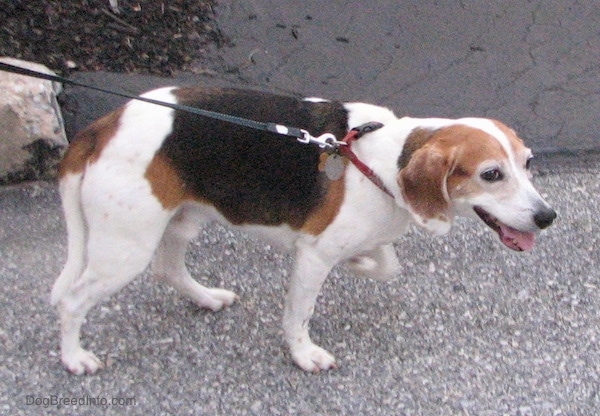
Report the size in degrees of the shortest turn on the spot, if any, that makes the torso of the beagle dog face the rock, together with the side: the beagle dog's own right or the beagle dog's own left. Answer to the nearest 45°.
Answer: approximately 135° to the beagle dog's own left

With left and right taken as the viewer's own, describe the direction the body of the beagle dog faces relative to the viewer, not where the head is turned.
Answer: facing to the right of the viewer
